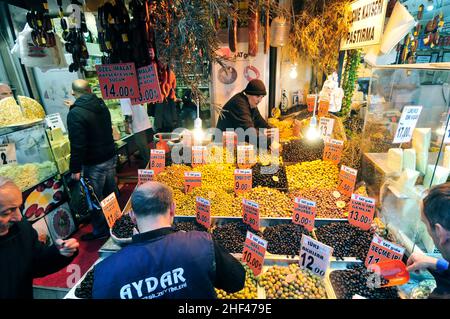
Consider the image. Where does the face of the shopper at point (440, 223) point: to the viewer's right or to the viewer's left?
to the viewer's left

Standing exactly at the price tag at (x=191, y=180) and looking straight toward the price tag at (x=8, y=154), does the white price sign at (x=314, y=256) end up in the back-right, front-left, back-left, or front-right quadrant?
back-left

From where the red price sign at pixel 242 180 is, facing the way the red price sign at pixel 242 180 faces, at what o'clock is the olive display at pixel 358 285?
The olive display is roughly at 11 o'clock from the red price sign.

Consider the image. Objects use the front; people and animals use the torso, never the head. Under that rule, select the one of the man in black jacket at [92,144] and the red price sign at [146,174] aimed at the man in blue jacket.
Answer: the red price sign

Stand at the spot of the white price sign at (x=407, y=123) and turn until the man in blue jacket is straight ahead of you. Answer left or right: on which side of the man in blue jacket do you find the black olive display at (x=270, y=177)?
right

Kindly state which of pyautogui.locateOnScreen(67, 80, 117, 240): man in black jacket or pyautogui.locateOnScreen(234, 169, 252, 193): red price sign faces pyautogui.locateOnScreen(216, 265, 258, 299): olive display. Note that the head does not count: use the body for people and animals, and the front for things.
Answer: the red price sign

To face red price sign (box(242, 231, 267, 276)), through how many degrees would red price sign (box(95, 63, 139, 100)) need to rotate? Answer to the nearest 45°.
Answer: approximately 45° to its left

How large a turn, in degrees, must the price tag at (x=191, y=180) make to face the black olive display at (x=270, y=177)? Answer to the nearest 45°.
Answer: approximately 90° to its left

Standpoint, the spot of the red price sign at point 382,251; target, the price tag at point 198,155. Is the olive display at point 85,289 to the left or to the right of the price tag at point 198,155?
left
